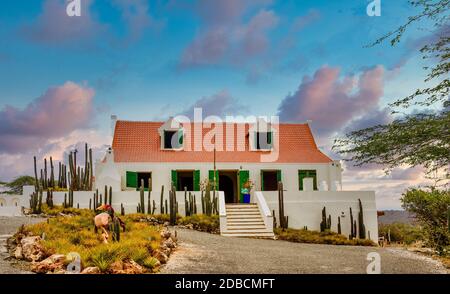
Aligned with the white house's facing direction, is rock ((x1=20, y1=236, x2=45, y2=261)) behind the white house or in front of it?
in front

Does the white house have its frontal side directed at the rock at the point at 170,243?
yes

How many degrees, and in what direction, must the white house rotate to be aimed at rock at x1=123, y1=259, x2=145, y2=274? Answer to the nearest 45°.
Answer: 0° — it already faces it

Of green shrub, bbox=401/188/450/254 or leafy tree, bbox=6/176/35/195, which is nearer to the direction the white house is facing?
the green shrub

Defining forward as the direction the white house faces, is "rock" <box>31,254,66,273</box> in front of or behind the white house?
in front

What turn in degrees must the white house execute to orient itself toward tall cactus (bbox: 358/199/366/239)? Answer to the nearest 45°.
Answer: approximately 45° to its left

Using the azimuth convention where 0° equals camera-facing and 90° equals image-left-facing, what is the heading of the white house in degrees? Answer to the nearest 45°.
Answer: approximately 0°

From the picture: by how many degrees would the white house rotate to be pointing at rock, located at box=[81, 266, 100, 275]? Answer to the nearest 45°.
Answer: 0° — it already faces it

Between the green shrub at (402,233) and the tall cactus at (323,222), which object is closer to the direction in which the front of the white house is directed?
the tall cactus

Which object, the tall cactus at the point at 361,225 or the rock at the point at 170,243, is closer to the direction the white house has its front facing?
the rock

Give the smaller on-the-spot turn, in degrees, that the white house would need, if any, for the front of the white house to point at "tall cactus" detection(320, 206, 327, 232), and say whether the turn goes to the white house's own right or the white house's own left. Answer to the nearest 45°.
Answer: approximately 45° to the white house's own left

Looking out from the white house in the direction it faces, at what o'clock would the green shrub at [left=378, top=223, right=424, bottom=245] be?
The green shrub is roughly at 8 o'clock from the white house.

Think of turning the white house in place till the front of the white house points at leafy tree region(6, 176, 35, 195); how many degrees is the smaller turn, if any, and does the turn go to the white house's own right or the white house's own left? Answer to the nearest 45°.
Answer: approximately 135° to the white house's own right
